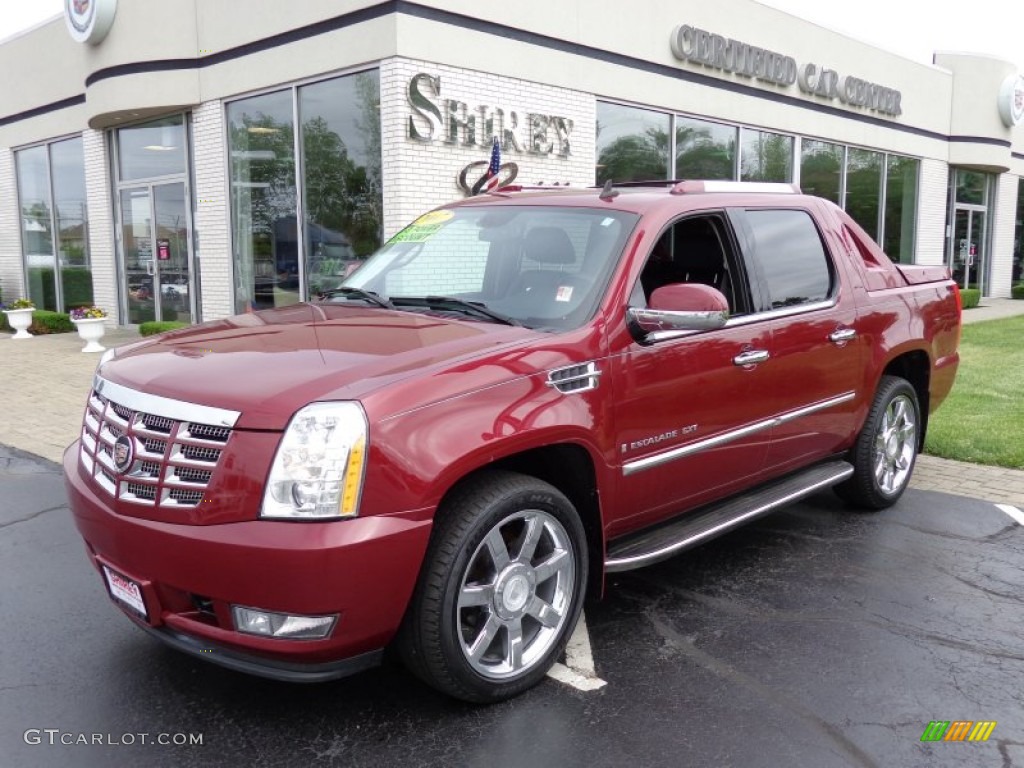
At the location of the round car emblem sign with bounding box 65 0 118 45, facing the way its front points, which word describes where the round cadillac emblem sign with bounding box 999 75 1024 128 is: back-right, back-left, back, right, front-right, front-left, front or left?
back-left

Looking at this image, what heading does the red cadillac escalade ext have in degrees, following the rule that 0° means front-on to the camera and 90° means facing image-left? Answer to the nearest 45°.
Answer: approximately 45°

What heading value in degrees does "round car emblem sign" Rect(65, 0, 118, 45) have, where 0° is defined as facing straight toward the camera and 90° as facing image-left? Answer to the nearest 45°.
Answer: approximately 45°

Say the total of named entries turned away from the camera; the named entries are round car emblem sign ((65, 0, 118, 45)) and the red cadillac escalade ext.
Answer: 0

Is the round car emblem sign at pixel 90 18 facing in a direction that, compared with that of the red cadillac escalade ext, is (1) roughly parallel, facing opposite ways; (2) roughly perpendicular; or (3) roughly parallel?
roughly parallel

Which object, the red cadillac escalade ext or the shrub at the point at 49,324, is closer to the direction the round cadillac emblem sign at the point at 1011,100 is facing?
the red cadillac escalade ext

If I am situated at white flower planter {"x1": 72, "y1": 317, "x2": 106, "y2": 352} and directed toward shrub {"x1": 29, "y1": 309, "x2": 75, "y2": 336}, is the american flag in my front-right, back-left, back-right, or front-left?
back-right

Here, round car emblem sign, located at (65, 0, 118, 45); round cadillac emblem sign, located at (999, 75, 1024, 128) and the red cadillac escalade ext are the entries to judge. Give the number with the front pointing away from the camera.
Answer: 0

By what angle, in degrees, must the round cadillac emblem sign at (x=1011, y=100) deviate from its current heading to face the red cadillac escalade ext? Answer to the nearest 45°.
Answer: approximately 45° to its right

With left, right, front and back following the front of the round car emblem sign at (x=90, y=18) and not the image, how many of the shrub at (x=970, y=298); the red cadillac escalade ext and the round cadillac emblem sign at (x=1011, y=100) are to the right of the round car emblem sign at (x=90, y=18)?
0

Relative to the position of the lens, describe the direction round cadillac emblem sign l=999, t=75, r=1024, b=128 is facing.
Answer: facing the viewer and to the right of the viewer

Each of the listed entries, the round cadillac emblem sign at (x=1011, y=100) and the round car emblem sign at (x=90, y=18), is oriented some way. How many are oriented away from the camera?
0

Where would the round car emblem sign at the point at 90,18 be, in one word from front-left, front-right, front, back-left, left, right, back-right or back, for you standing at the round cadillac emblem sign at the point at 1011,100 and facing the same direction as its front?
right

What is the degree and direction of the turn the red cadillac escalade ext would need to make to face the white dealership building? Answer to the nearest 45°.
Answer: approximately 135° to its right

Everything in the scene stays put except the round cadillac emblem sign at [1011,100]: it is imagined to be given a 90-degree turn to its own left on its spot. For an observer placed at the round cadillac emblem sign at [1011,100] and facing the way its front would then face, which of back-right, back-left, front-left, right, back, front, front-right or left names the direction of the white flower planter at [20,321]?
back
